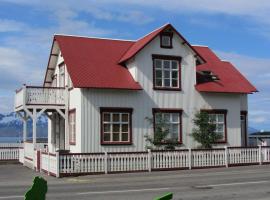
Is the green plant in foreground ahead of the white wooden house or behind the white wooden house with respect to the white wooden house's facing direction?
ahead

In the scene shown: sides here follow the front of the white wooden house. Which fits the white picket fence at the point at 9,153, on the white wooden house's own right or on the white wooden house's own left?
on the white wooden house's own right

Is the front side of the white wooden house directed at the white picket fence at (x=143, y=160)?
yes

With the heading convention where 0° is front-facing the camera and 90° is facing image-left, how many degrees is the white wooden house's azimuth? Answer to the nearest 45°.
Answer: approximately 0°
